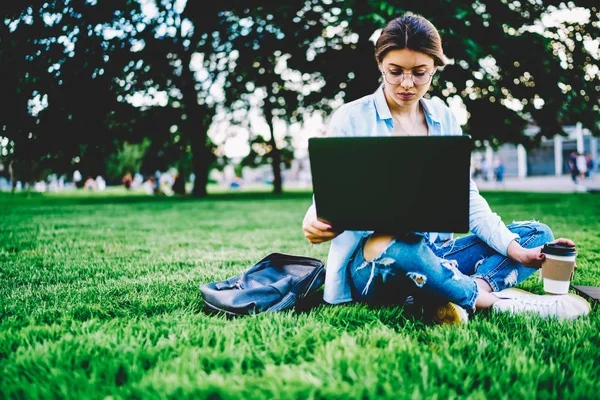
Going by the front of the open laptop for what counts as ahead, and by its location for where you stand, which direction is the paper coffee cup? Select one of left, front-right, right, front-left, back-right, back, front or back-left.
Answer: front-right

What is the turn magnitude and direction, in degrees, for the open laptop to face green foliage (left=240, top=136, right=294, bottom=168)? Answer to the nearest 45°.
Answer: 0° — it already faces it

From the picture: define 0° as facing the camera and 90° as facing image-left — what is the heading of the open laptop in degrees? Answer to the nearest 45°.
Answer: approximately 180°

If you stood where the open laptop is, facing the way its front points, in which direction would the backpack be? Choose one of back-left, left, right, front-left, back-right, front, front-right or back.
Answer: front-left

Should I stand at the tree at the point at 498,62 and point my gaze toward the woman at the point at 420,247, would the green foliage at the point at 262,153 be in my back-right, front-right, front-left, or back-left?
back-right
